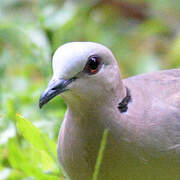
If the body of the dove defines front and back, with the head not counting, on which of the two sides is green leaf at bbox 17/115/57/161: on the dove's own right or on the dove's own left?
on the dove's own right

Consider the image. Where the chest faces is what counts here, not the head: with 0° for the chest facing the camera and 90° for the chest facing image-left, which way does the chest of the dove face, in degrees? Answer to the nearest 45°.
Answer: approximately 45°
